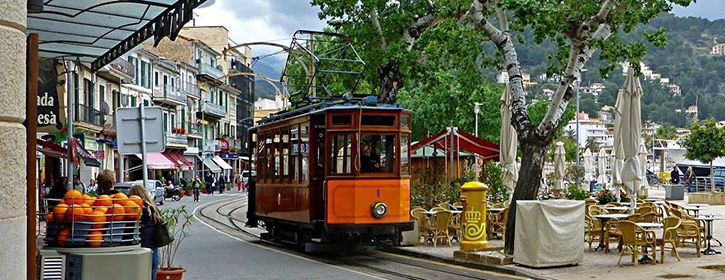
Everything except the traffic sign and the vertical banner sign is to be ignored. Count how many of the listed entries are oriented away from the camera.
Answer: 1

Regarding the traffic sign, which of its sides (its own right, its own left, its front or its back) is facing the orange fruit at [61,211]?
back

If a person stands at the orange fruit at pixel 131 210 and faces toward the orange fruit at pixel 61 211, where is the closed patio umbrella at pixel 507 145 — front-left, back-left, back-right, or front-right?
back-right

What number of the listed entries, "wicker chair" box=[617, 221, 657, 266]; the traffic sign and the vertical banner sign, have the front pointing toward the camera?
1

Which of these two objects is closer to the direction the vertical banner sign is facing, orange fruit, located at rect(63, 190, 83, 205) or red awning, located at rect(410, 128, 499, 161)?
the orange fruit

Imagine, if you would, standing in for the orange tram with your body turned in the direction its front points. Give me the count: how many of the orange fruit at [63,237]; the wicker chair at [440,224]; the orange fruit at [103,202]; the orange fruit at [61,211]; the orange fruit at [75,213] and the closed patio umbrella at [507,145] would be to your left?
2

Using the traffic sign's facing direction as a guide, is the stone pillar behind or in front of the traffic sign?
behind

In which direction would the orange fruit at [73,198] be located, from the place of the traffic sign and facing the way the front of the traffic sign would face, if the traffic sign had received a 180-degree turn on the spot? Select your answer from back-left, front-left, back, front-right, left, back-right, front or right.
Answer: front

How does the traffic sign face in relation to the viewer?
away from the camera

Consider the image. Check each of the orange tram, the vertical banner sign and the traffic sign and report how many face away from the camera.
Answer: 1
